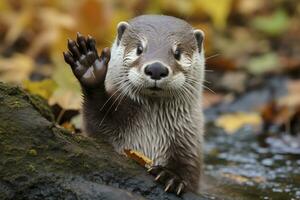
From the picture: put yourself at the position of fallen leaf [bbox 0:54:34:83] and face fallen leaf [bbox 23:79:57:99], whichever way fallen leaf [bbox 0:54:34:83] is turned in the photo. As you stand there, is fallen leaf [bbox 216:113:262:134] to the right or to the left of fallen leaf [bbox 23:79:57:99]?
left

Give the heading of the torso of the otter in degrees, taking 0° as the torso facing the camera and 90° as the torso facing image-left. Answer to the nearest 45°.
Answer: approximately 0°

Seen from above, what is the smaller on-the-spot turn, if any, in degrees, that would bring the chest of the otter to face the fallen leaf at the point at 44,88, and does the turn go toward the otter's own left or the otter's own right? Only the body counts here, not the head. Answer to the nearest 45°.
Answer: approximately 135° to the otter's own right

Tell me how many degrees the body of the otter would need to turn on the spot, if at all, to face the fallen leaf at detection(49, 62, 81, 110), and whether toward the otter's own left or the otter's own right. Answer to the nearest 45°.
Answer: approximately 135° to the otter's own right
